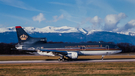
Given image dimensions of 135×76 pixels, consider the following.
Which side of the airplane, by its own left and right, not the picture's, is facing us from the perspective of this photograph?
right
